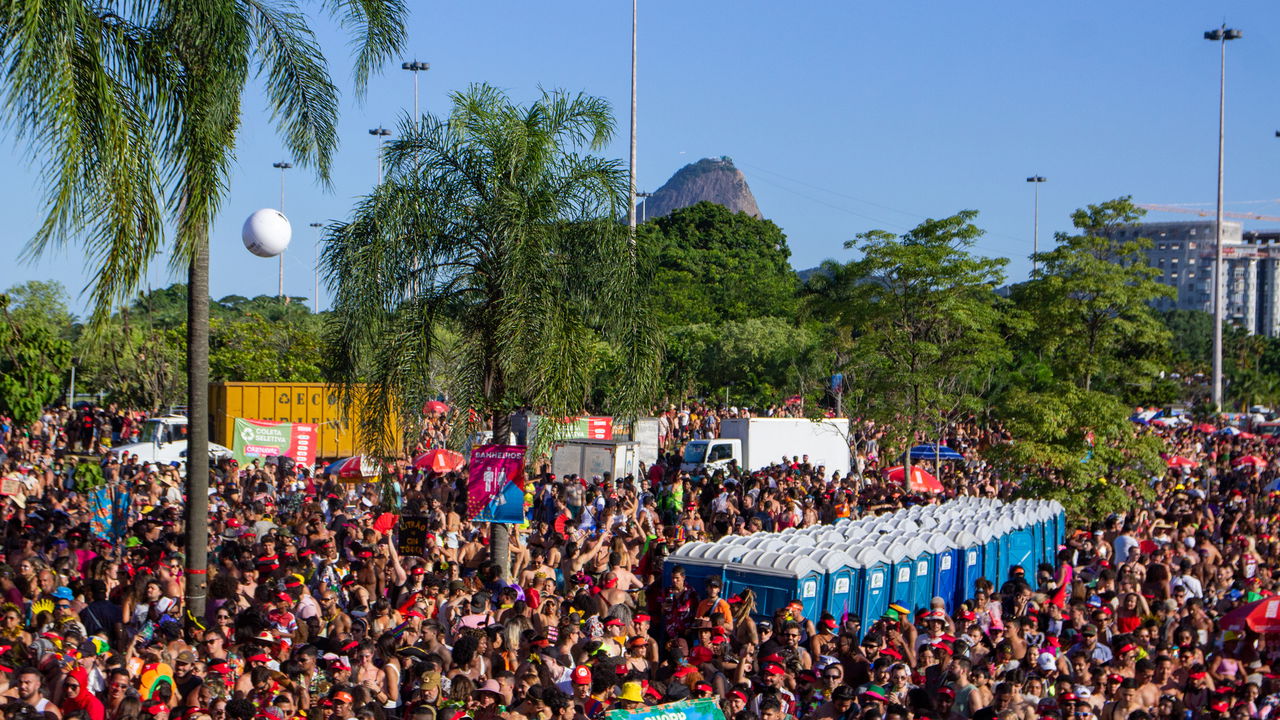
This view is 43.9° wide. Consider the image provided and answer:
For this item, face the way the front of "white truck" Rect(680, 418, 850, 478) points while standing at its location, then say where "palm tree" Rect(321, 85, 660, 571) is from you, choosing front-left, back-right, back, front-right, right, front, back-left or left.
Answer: front-left

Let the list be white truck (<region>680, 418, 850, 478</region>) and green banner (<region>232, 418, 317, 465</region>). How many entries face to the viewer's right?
0

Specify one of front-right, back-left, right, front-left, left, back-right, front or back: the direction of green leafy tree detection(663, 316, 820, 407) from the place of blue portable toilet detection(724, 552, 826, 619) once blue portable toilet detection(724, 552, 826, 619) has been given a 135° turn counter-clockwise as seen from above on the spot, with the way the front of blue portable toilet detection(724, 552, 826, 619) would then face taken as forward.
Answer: front

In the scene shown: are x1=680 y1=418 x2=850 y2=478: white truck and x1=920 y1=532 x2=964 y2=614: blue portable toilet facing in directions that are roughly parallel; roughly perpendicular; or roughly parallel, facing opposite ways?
roughly perpendicular

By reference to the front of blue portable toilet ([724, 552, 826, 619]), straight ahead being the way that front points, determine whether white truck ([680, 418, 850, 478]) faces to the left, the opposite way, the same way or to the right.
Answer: to the right

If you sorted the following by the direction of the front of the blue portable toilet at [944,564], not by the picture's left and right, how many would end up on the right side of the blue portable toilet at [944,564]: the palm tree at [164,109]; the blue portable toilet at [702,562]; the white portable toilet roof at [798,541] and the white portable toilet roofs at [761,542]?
4

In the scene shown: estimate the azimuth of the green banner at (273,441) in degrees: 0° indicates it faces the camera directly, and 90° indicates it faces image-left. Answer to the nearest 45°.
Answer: approximately 0°

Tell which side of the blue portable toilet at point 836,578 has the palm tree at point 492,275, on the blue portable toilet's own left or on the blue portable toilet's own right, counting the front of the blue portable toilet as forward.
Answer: on the blue portable toilet's own right

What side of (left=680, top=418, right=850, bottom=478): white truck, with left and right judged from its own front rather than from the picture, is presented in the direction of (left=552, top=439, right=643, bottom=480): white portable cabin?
front

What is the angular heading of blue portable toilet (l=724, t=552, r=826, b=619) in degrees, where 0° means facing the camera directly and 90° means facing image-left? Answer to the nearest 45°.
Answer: approximately 315°

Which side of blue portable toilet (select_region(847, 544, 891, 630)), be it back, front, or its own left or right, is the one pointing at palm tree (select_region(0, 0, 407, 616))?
right

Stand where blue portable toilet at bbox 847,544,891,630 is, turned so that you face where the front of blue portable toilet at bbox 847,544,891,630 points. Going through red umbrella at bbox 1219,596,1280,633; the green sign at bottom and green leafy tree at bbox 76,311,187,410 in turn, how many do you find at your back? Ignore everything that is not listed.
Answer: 1
